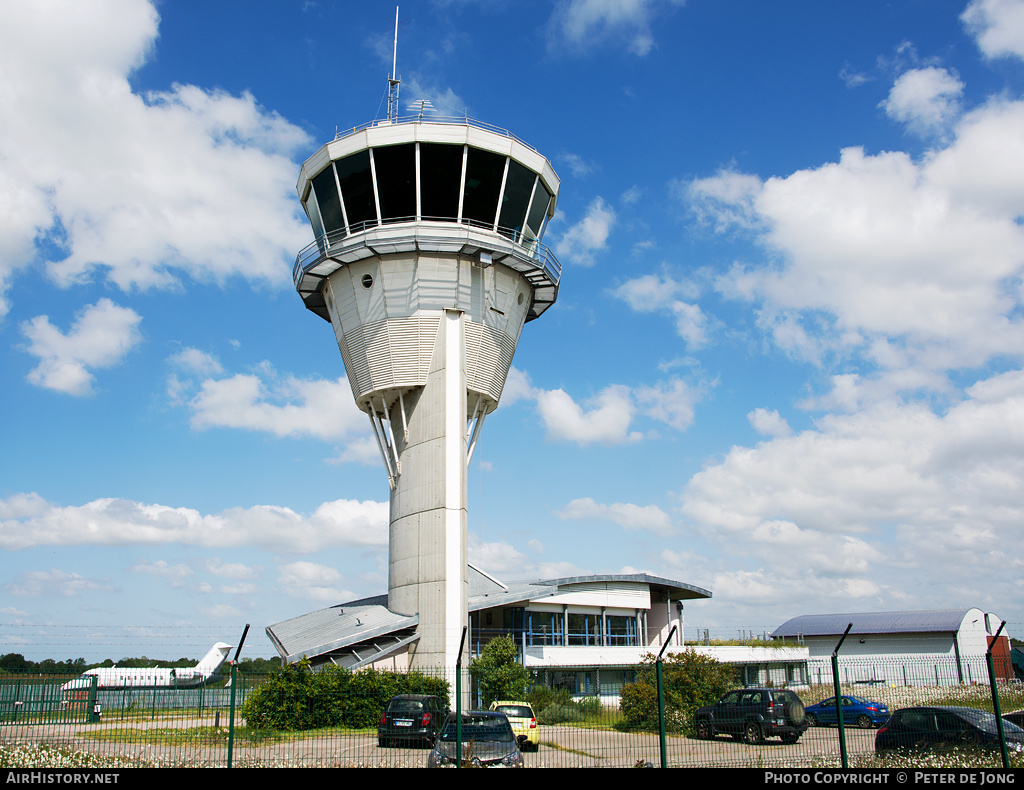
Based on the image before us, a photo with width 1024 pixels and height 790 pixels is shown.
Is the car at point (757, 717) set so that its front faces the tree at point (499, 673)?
yes

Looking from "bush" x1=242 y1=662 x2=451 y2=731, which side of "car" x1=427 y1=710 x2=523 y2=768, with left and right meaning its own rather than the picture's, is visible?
back

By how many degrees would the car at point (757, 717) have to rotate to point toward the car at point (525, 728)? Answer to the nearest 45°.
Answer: approximately 90° to its left

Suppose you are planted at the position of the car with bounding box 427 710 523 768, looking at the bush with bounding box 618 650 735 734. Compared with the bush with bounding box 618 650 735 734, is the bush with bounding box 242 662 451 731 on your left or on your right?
left

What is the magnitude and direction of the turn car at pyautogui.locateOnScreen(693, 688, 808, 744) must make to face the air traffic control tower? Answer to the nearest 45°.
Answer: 0° — it already faces it

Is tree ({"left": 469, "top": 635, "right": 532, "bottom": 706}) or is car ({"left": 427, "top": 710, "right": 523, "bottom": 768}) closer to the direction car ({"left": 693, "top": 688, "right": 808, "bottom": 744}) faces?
the tree

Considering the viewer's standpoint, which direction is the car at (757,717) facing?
facing away from the viewer and to the left of the viewer

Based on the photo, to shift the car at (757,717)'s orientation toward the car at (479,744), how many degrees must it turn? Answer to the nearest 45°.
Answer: approximately 90° to its left

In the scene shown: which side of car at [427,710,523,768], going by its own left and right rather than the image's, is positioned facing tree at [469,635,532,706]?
back

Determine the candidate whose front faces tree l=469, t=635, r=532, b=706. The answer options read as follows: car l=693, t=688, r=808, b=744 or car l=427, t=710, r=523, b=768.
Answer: car l=693, t=688, r=808, b=744
